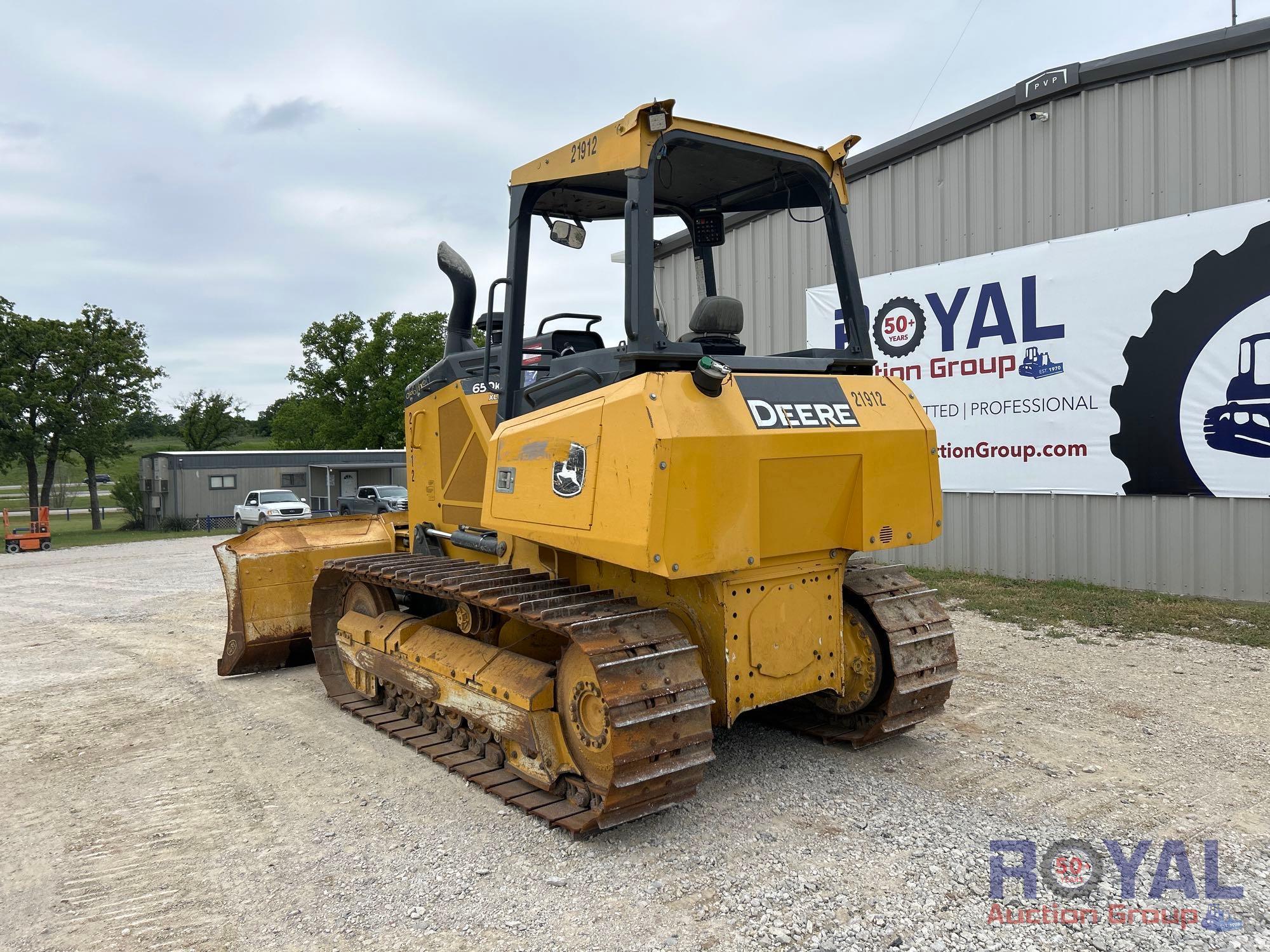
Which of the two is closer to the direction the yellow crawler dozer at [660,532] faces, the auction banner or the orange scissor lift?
the orange scissor lift

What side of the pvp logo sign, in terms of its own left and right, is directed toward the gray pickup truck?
right

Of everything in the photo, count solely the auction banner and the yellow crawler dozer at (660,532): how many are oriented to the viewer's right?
0

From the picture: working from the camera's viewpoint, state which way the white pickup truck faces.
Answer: facing the viewer and to the right of the viewer

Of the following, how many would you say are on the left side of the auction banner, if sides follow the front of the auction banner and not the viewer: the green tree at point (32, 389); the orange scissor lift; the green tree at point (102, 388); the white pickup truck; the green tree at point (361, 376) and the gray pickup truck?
0

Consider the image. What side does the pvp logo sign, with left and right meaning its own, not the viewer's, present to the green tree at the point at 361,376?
right

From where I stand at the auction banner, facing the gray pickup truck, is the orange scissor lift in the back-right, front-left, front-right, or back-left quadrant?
front-left

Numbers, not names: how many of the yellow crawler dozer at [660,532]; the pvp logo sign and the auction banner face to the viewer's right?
0

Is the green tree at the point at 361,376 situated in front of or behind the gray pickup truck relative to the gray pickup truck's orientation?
behind

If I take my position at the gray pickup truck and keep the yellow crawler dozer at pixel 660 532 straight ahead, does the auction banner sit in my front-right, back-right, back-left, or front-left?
front-left

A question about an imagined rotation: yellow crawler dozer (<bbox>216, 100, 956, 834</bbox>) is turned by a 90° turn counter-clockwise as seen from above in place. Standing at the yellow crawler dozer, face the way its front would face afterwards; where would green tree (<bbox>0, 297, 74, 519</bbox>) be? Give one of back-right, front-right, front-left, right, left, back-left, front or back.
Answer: right

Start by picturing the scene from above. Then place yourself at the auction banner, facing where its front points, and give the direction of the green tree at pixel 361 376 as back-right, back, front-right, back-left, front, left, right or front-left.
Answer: right

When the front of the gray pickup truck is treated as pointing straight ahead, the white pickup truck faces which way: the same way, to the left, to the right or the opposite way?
the same way

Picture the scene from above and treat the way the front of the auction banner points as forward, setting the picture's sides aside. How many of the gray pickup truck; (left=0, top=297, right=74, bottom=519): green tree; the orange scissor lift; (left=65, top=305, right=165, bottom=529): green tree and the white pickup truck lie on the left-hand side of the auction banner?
0

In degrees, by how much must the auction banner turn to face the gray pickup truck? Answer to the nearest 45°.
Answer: approximately 90° to its right

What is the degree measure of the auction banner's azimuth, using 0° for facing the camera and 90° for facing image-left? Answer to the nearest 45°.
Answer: approximately 45°

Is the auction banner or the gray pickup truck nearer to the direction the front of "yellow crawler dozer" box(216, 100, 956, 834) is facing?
the gray pickup truck

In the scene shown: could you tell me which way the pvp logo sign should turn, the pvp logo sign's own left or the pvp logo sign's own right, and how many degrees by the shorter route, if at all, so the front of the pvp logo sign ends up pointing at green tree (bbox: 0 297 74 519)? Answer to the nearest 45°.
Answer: approximately 45° to the pvp logo sign's own right

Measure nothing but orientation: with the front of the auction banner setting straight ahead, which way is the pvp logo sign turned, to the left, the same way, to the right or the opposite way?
the same way

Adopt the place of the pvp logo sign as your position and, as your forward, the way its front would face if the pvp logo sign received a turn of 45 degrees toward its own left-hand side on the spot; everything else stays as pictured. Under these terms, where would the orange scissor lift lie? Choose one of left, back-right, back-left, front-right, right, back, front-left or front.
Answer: right

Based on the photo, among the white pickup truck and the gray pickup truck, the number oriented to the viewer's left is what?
0

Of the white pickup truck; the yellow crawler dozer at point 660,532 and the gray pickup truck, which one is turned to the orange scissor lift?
the yellow crawler dozer
